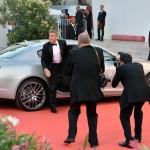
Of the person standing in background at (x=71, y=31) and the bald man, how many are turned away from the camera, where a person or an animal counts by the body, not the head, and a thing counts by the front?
1

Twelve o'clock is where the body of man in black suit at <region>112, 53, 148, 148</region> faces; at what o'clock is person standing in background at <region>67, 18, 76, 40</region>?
The person standing in background is roughly at 1 o'clock from the man in black suit.

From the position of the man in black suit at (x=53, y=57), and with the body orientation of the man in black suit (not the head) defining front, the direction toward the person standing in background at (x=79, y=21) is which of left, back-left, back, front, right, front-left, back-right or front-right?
back

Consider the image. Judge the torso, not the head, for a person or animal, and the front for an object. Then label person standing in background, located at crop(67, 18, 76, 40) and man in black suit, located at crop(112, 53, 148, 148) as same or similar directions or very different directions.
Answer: very different directions

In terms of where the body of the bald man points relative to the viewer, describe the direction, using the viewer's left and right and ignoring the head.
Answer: facing away from the viewer

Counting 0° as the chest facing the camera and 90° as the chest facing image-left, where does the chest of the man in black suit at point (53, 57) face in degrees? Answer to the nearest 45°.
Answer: approximately 0°

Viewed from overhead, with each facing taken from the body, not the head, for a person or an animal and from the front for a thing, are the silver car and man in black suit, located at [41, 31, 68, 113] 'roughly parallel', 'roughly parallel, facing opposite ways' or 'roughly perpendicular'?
roughly perpendicular

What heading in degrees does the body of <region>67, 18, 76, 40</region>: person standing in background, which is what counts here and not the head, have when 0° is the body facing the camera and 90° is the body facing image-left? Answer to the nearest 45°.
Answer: approximately 315°

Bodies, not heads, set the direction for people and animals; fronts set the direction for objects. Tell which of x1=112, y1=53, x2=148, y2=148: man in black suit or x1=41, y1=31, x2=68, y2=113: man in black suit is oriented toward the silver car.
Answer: x1=112, y1=53, x2=148, y2=148: man in black suit
